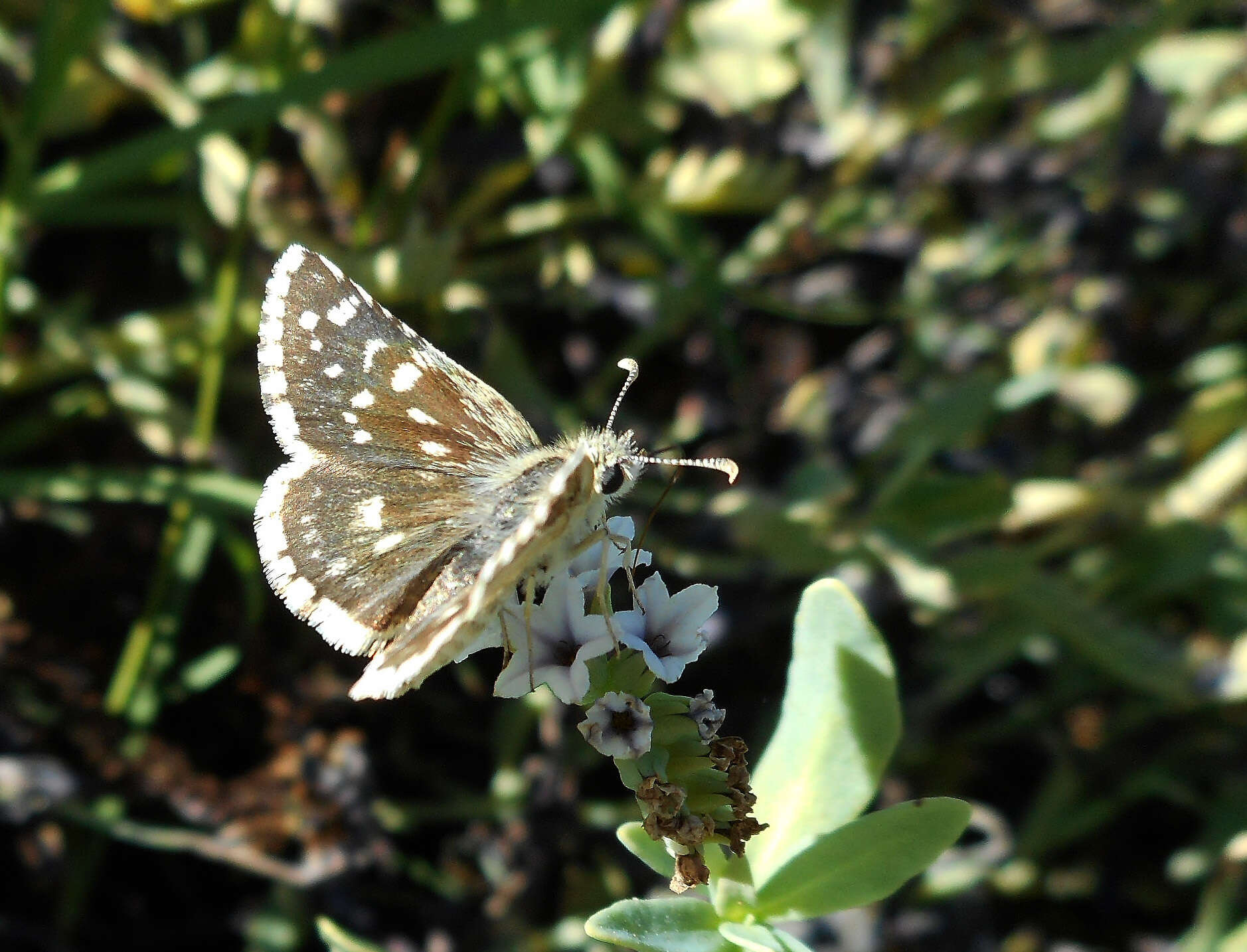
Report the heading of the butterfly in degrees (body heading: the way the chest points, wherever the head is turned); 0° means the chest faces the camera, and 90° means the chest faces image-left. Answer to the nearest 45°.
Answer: approximately 270°

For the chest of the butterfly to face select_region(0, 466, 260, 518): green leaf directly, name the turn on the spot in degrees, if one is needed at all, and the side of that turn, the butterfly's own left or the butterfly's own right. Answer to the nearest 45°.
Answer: approximately 135° to the butterfly's own left
